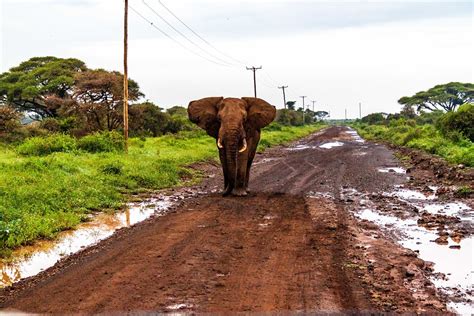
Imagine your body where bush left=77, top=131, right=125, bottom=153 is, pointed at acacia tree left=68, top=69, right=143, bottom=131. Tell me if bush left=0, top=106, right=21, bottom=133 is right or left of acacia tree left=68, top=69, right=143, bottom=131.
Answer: left

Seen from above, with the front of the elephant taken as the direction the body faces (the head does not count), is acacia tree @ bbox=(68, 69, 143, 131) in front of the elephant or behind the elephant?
behind

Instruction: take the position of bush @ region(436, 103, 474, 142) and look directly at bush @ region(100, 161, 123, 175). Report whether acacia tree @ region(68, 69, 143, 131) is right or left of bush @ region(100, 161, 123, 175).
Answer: right

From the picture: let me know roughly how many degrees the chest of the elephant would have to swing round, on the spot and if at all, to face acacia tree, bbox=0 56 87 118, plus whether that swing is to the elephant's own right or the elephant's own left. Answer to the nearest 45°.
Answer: approximately 135° to the elephant's own right

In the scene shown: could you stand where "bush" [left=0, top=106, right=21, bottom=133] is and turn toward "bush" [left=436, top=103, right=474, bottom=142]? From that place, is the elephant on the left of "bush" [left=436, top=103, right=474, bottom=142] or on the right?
right

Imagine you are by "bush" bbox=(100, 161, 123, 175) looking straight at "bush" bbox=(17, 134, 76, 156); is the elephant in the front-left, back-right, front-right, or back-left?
back-right

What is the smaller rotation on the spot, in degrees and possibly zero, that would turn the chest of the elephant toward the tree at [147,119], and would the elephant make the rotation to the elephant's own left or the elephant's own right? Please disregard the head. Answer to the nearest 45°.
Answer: approximately 180°

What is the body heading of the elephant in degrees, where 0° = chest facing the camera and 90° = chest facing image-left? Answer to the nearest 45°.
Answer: approximately 0°
